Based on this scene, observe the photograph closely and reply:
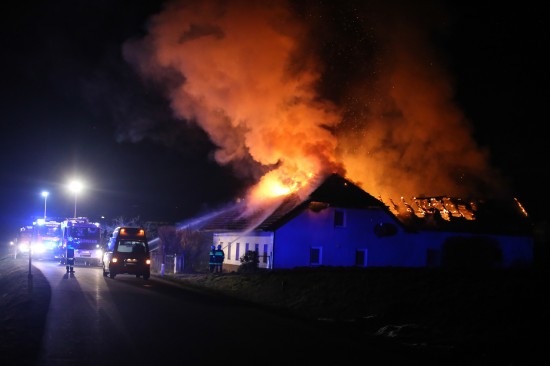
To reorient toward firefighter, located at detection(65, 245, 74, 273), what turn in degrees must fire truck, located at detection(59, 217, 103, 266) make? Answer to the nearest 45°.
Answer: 0° — it already faces them

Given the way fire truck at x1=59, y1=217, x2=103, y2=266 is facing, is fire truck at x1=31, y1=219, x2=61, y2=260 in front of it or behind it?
behind

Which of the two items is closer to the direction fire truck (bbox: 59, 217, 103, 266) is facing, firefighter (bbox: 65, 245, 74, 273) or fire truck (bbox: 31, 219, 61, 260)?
the firefighter

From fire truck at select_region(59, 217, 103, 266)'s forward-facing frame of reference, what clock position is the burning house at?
The burning house is roughly at 10 o'clock from the fire truck.

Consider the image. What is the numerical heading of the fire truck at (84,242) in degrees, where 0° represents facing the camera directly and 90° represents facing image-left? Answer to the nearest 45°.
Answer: approximately 0°

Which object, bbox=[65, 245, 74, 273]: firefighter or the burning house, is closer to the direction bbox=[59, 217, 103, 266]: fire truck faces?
the firefighter
